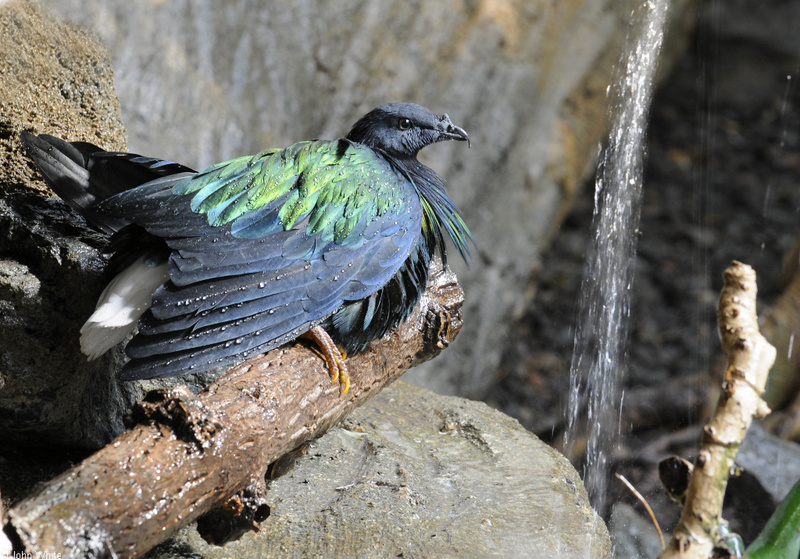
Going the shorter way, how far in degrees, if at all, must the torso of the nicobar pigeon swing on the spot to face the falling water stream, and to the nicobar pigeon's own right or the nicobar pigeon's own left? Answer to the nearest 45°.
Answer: approximately 45° to the nicobar pigeon's own left

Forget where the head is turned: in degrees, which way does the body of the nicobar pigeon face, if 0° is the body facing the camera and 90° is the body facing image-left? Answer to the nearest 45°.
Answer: approximately 270°

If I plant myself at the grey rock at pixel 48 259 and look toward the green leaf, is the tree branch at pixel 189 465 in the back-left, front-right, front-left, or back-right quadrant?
front-right

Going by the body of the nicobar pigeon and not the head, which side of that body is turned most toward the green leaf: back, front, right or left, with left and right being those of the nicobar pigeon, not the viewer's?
front

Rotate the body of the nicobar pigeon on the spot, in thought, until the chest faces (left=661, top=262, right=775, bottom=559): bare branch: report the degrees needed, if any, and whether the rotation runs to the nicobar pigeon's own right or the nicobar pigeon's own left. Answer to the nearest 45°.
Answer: approximately 45° to the nicobar pigeon's own right

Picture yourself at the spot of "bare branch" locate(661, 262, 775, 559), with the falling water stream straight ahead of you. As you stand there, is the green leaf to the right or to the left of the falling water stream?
right
